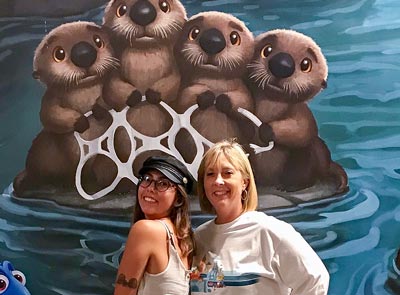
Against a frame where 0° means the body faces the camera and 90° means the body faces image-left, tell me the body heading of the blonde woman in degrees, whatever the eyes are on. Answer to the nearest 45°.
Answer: approximately 45°
